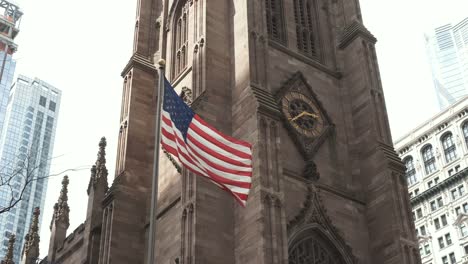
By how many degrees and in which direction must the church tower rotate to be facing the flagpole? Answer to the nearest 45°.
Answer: approximately 45° to its right

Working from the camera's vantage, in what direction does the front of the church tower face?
facing the viewer and to the right of the viewer

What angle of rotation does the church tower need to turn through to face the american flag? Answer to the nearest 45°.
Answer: approximately 45° to its right
